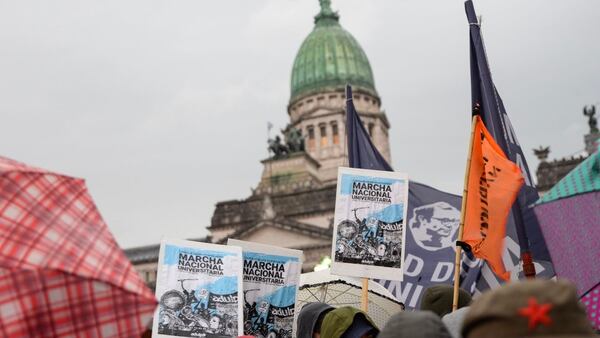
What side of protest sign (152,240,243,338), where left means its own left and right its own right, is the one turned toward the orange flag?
left

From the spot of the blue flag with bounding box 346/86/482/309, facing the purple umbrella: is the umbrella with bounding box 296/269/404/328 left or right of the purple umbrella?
right

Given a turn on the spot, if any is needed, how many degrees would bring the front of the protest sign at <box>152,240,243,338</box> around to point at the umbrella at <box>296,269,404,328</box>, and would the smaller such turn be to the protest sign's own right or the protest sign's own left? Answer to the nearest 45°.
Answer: approximately 135° to the protest sign's own left

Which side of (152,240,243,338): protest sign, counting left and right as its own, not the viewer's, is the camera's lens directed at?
front

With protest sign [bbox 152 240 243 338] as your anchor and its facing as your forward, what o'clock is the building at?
The building is roughly at 7 o'clock from the protest sign.

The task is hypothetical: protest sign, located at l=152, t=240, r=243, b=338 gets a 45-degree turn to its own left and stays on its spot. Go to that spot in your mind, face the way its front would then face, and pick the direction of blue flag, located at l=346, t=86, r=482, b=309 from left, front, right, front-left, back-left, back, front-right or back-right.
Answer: left

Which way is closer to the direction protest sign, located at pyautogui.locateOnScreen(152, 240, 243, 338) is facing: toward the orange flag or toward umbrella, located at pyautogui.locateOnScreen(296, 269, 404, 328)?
the orange flag

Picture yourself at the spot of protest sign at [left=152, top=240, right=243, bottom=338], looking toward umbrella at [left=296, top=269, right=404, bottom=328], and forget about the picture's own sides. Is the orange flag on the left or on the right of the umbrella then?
right

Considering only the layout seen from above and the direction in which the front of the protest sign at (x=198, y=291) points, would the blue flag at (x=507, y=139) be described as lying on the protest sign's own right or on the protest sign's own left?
on the protest sign's own left

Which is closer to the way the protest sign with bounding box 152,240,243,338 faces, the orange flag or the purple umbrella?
the purple umbrella

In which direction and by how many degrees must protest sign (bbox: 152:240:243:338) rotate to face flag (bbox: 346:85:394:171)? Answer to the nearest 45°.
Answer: approximately 135° to its left

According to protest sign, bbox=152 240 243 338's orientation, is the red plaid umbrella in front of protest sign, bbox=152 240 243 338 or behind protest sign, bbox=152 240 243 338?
in front
